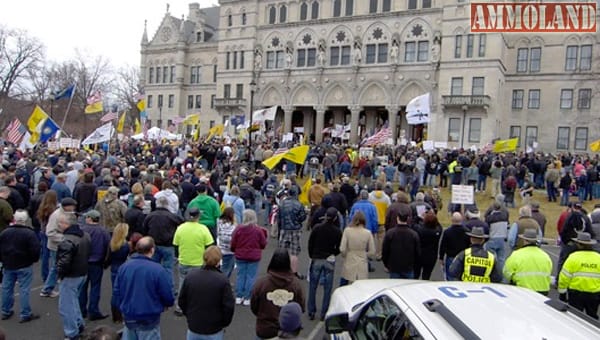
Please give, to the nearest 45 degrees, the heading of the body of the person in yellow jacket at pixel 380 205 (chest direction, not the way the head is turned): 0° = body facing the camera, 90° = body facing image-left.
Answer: approximately 180°

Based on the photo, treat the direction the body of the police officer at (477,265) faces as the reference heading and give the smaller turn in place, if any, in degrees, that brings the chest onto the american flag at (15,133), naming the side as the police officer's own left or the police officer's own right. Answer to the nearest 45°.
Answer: approximately 90° to the police officer's own left

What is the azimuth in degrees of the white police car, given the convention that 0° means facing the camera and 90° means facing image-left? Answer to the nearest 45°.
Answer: approximately 135°

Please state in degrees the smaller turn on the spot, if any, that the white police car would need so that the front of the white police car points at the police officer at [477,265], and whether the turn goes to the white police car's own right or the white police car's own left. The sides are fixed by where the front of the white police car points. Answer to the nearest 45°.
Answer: approximately 45° to the white police car's own right

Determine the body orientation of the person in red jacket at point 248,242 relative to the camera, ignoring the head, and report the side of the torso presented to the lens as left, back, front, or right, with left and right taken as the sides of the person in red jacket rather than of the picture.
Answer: back

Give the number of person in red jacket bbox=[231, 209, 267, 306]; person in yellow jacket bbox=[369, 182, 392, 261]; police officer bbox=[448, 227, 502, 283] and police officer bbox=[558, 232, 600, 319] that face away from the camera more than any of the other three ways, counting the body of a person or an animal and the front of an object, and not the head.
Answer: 4

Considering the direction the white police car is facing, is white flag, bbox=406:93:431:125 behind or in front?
in front

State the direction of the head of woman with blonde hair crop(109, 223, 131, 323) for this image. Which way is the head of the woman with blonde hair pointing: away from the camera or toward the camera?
away from the camera

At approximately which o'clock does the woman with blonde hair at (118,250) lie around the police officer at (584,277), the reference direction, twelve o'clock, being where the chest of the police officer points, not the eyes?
The woman with blonde hair is roughly at 8 o'clock from the police officer.

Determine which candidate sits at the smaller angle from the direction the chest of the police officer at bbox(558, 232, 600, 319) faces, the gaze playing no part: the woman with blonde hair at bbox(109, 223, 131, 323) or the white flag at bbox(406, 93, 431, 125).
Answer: the white flag

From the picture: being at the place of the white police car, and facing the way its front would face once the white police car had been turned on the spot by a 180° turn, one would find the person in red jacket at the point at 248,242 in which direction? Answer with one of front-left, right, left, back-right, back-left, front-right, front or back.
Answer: back

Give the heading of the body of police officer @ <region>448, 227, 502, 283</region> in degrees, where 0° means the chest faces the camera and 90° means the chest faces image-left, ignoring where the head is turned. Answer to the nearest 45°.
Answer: approximately 180°

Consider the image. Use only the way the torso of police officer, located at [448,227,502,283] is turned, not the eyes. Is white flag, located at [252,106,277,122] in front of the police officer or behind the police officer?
in front

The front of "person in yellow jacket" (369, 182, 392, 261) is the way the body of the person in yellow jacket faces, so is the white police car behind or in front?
behind

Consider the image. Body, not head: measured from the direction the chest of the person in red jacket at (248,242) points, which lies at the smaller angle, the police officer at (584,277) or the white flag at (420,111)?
the white flag
